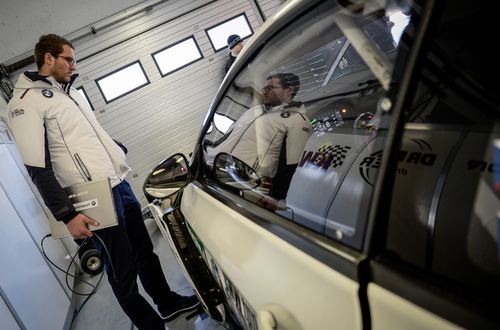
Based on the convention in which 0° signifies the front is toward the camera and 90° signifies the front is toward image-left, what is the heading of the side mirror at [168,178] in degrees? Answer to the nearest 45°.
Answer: approximately 0°
